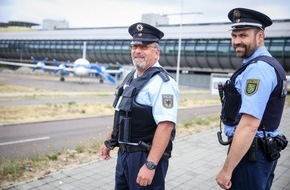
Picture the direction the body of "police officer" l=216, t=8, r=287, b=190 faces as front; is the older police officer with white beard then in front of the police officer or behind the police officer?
in front

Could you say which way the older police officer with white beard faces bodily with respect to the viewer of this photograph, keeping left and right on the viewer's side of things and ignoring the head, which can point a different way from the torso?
facing the viewer and to the left of the viewer

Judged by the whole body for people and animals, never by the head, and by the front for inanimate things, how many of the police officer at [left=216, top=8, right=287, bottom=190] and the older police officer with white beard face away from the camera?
0

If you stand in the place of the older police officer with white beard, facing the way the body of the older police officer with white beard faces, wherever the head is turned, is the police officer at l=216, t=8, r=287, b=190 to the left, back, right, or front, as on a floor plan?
left
